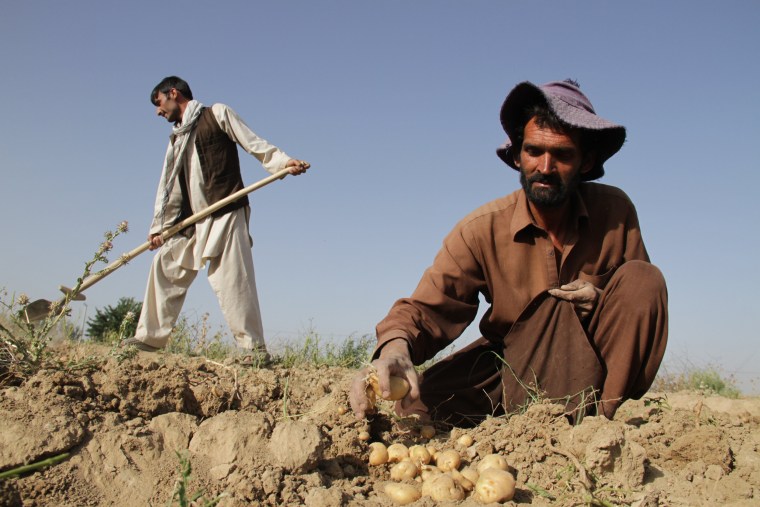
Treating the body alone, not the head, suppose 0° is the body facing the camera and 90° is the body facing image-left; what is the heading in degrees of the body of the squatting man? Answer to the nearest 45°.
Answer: approximately 0°

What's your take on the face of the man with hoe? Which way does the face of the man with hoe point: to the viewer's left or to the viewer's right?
to the viewer's left

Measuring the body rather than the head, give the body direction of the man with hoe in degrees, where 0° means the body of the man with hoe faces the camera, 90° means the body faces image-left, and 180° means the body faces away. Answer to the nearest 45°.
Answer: approximately 45°

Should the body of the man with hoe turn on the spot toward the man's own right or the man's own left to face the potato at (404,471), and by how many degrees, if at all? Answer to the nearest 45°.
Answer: approximately 45° to the man's own left

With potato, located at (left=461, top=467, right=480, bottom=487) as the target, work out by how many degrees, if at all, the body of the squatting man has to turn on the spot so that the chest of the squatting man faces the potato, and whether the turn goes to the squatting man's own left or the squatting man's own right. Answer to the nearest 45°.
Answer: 0° — they already face it

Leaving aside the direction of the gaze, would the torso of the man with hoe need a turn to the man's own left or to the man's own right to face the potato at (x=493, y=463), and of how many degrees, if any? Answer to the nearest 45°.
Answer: approximately 45° to the man's own left
